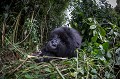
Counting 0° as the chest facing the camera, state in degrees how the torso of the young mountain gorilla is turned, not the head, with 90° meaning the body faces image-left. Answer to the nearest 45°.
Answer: approximately 45°
